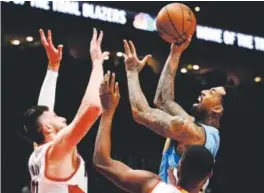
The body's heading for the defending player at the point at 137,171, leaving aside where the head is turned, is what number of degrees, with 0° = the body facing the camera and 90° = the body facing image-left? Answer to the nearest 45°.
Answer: approximately 180°

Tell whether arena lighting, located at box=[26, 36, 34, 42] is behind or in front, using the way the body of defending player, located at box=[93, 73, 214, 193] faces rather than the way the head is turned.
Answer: in front

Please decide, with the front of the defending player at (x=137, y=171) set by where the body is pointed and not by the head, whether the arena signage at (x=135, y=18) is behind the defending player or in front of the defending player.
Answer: in front

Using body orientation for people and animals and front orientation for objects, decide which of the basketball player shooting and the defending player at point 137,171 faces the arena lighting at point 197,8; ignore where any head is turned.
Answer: the defending player

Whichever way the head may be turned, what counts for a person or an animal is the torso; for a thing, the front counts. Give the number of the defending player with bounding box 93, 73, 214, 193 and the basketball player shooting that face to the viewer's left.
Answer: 1

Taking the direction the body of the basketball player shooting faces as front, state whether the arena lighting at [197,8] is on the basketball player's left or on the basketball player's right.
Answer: on the basketball player's right

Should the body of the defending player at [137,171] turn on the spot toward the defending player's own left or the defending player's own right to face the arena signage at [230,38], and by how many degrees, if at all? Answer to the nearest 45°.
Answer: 0° — they already face it

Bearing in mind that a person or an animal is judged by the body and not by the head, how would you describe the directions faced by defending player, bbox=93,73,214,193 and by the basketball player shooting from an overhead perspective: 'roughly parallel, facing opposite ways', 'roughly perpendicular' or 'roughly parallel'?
roughly perpendicular

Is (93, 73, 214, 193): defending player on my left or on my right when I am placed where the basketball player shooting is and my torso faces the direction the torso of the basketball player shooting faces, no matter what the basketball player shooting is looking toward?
on my left

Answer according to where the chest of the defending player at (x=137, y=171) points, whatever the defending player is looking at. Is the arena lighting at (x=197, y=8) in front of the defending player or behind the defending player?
in front

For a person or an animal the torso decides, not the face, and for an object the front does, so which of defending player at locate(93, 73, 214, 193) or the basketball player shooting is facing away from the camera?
the defending player

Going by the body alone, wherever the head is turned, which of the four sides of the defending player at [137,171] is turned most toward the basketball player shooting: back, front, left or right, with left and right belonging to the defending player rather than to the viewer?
front

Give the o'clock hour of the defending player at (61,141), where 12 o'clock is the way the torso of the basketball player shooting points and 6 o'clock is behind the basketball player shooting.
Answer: The defending player is roughly at 11 o'clock from the basketball player shooting.

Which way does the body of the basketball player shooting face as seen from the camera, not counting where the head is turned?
to the viewer's left
